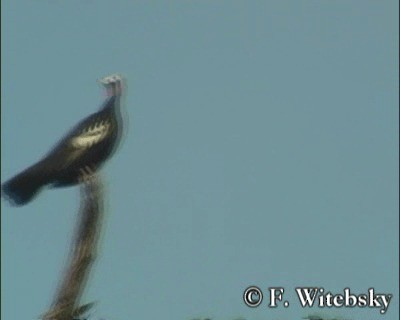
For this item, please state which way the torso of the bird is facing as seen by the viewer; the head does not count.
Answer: to the viewer's right
